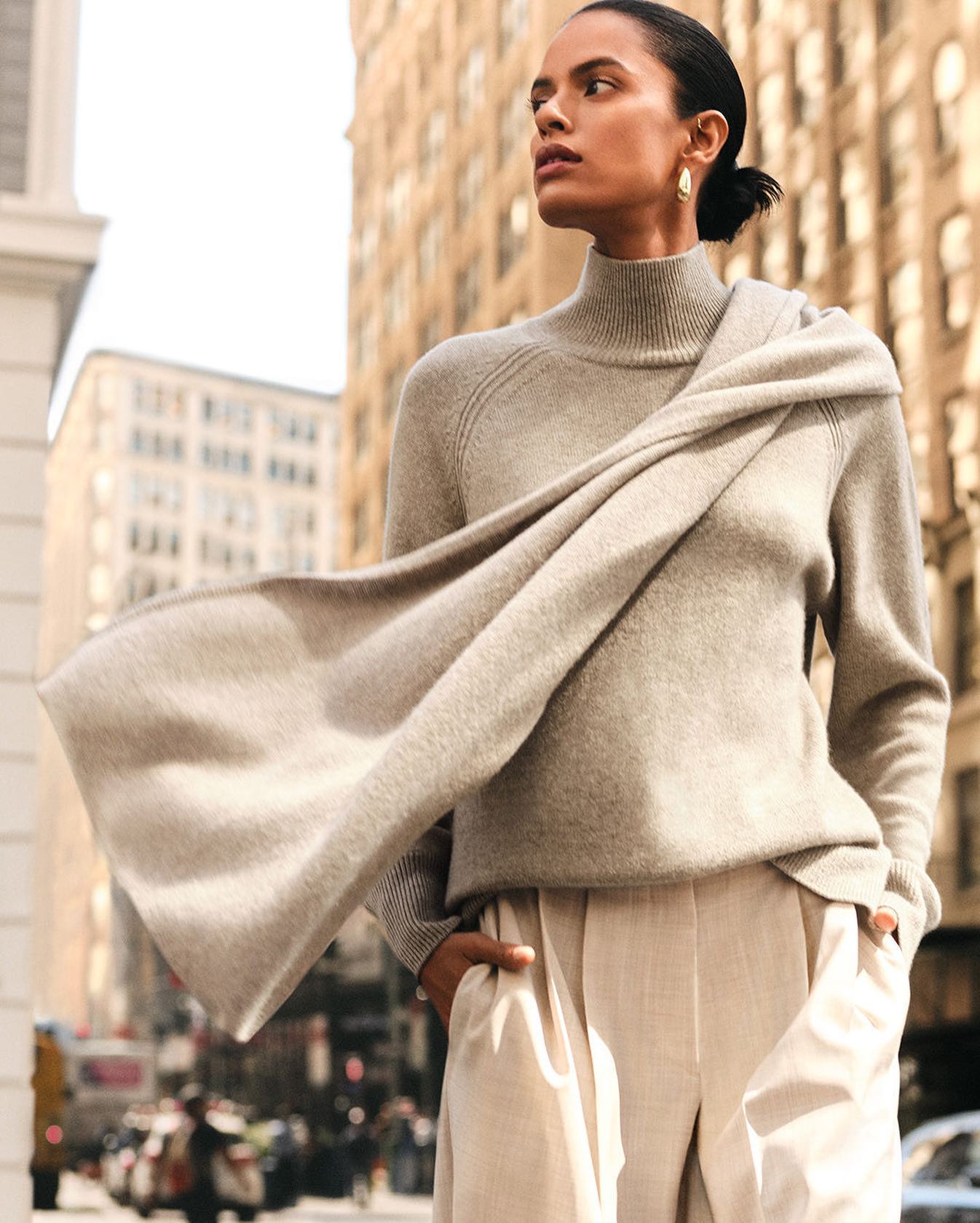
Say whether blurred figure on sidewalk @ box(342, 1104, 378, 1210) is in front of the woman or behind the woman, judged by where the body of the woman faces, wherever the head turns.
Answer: behind

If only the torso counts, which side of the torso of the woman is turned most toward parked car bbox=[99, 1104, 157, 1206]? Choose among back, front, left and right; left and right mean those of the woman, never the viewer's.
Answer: back

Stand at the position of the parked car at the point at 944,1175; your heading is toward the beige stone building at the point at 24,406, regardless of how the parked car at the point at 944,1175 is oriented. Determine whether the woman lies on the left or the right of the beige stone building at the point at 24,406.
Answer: left

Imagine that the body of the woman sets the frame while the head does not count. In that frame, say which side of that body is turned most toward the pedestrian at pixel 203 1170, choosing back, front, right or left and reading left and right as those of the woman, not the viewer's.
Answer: back

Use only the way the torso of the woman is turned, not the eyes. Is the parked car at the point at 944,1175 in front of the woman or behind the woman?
behind

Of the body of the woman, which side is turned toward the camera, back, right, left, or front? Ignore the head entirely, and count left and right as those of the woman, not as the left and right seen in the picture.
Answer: front

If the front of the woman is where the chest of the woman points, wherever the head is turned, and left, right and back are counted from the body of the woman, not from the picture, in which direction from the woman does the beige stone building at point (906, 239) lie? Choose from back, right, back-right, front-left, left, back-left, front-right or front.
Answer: back
